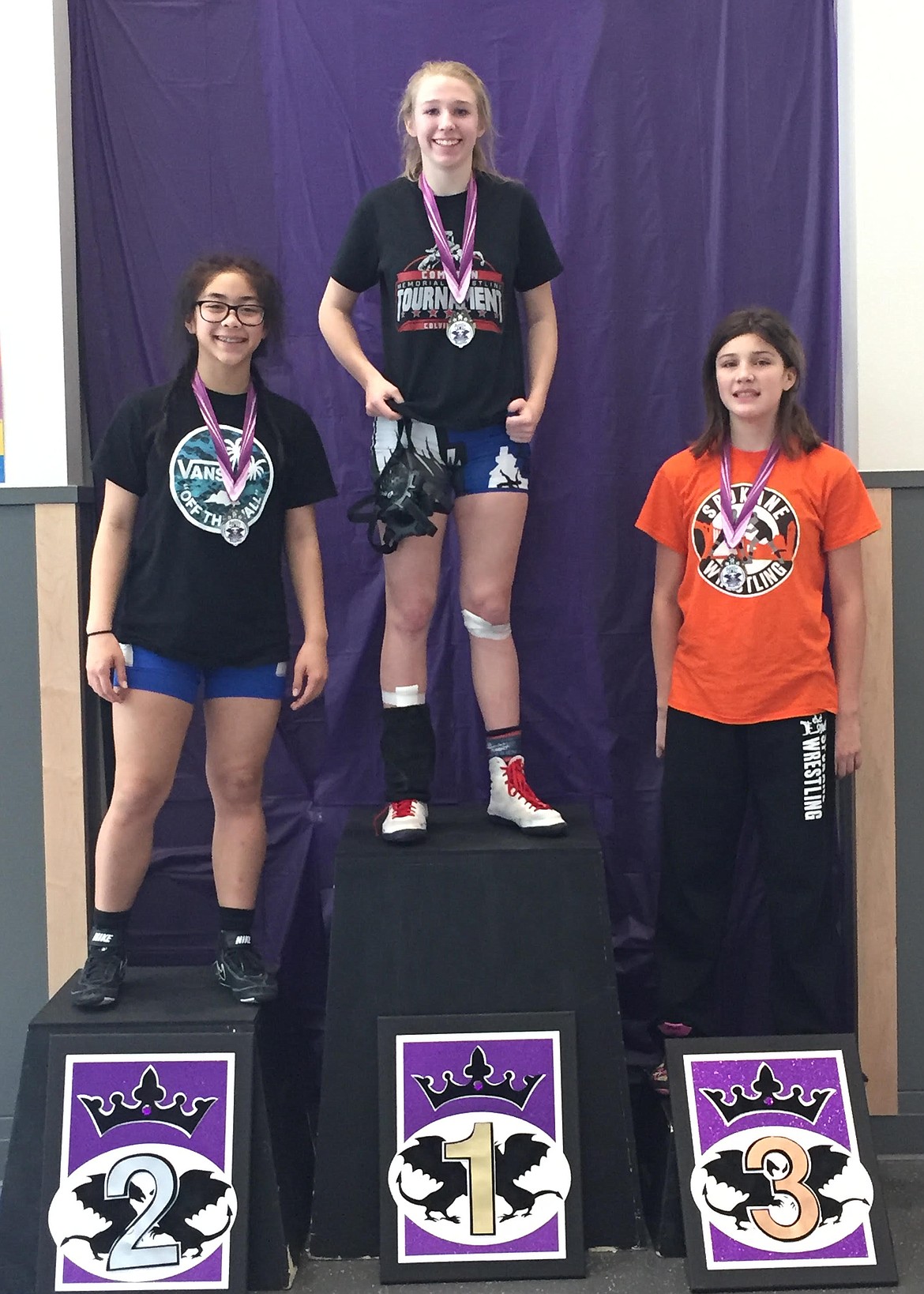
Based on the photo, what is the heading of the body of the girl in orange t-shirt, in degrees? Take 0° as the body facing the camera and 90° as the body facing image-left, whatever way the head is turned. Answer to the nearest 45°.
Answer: approximately 0°

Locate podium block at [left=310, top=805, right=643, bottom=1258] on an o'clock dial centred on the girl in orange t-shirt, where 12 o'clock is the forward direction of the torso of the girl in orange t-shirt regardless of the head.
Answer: The podium block is roughly at 2 o'clock from the girl in orange t-shirt.

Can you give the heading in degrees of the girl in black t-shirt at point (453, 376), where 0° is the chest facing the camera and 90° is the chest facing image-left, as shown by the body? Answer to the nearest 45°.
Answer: approximately 0°
